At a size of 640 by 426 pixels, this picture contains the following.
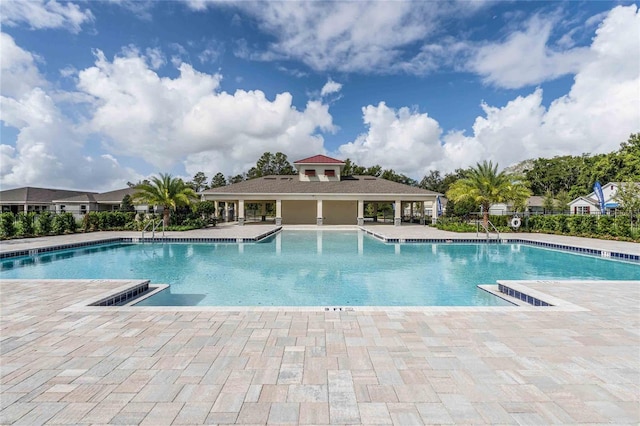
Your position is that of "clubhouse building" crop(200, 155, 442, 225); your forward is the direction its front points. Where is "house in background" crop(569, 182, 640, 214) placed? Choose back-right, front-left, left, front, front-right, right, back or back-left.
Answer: left

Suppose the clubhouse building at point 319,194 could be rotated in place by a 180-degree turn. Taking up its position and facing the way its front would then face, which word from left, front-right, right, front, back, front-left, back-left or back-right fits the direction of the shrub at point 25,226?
back-left

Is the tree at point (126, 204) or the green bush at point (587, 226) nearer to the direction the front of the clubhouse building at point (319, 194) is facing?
the green bush

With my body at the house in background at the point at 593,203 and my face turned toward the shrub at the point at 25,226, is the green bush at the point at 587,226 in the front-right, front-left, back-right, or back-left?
front-left

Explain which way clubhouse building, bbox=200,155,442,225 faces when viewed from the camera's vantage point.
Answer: facing the viewer

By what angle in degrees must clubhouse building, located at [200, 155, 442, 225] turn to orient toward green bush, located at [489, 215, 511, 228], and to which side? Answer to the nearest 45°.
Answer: approximately 45° to its left

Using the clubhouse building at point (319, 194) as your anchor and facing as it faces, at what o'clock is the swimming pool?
The swimming pool is roughly at 12 o'clock from the clubhouse building.

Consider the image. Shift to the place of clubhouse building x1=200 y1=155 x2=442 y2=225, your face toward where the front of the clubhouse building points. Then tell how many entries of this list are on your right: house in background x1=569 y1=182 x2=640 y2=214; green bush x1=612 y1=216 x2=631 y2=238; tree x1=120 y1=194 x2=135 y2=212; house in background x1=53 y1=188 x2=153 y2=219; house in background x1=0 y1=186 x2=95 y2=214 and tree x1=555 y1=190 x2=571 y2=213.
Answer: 3

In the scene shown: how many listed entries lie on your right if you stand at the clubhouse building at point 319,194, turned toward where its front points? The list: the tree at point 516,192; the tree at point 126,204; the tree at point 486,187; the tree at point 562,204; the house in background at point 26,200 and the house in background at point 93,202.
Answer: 3

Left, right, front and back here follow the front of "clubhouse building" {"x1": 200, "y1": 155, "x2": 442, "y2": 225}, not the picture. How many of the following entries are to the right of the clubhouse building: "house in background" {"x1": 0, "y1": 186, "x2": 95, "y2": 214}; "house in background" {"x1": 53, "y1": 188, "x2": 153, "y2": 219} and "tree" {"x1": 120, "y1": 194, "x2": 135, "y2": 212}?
3

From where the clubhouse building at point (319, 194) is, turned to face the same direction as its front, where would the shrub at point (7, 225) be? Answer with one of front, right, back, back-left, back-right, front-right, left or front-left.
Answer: front-right

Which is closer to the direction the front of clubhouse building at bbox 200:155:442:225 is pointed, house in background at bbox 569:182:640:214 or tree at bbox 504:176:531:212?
the tree

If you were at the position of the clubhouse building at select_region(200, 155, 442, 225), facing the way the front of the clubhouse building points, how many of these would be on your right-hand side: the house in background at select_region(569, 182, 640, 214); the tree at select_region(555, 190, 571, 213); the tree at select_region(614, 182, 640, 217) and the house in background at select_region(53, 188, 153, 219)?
1

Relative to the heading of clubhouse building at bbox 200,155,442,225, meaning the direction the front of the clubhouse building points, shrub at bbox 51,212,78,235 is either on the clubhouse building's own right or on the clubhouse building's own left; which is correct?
on the clubhouse building's own right
